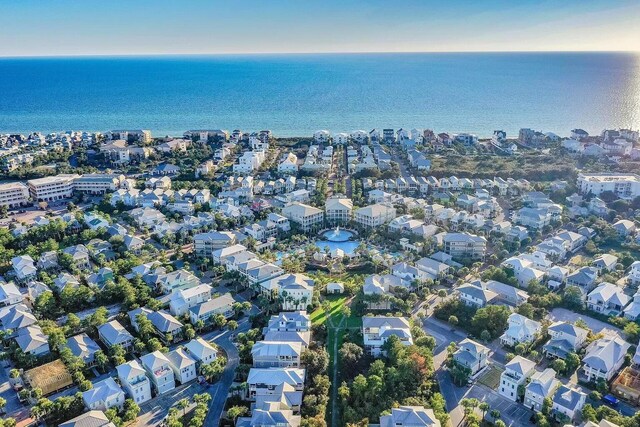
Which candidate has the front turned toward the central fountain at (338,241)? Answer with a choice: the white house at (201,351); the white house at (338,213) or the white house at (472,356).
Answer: the white house at (338,213)

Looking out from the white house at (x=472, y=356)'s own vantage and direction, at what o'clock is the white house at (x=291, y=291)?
the white house at (x=291, y=291) is roughly at 2 o'clock from the white house at (x=472, y=356).

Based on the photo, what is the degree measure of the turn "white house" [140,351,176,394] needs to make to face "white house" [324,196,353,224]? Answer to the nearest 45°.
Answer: approximately 90° to its left

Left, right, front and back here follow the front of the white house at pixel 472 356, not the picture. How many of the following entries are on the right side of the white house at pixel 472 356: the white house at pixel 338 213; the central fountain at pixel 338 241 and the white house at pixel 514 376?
2

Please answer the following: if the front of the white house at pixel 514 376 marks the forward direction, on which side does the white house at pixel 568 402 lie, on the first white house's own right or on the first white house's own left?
on the first white house's own left

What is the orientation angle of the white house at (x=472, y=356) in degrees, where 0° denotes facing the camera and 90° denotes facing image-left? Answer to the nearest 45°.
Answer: approximately 45°

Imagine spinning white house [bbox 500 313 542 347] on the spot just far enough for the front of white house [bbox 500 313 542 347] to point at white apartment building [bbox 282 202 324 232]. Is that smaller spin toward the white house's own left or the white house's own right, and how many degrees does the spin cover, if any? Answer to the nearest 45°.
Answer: approximately 90° to the white house's own right

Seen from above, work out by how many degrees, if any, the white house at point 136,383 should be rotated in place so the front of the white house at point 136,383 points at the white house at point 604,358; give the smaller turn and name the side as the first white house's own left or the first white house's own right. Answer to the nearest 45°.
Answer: approximately 45° to the first white house's own left

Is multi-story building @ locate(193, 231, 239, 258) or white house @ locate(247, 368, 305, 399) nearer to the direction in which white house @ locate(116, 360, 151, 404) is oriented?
the white house

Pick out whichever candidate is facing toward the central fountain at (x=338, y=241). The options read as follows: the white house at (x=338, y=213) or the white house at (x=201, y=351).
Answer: the white house at (x=338, y=213)

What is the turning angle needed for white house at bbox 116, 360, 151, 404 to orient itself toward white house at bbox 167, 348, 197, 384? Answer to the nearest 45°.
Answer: approximately 45° to its left

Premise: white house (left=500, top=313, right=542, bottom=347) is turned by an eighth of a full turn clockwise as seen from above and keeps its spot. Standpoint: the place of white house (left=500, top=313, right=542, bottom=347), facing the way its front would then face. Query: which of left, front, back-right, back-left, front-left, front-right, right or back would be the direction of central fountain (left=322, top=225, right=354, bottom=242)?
front-right

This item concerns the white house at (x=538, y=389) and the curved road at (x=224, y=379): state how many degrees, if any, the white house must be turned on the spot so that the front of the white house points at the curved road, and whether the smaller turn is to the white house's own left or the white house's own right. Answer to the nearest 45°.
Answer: approximately 45° to the white house's own right
